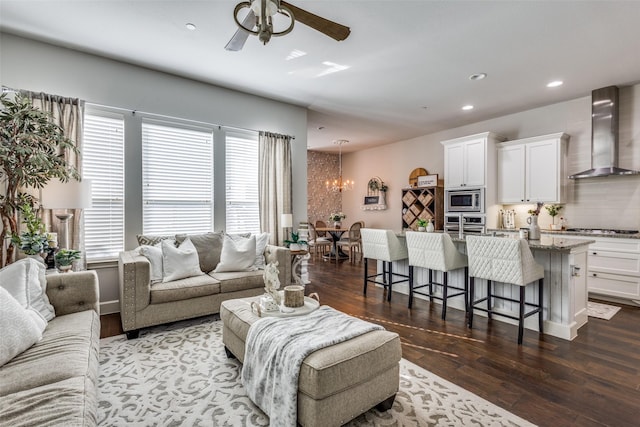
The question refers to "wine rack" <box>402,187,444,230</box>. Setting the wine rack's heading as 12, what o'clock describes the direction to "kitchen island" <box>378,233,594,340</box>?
The kitchen island is roughly at 10 o'clock from the wine rack.

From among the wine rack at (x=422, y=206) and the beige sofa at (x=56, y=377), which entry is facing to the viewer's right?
the beige sofa

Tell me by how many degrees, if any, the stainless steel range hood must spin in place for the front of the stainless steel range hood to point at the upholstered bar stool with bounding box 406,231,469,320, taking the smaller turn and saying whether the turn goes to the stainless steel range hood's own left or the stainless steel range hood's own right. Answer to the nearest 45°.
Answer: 0° — it already faces it

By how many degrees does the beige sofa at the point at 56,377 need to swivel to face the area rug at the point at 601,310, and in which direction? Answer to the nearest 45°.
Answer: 0° — it already faces it

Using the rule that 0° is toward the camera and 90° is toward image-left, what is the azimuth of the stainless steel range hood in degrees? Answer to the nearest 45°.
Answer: approximately 45°

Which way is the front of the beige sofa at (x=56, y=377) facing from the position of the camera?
facing to the right of the viewer

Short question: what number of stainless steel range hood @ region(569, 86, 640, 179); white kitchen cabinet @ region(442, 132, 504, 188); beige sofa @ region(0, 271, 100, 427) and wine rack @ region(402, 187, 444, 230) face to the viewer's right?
1

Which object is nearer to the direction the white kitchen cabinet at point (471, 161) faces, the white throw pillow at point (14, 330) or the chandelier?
the white throw pillow

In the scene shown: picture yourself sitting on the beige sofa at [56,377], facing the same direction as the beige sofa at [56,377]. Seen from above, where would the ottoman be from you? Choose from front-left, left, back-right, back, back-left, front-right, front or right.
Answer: front-right

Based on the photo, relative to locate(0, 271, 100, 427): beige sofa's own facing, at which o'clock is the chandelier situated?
The chandelier is roughly at 11 o'clock from the beige sofa.

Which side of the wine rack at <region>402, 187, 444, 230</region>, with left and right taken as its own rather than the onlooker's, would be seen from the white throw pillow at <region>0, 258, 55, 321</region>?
front

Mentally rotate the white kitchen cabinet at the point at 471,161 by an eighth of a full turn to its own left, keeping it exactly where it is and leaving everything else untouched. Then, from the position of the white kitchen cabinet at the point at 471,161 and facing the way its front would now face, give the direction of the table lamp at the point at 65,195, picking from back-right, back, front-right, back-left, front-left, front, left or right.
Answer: front-right

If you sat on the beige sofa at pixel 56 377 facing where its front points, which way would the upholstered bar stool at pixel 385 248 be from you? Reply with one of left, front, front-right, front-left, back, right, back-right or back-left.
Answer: front

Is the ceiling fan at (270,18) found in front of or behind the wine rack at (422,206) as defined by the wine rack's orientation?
in front
